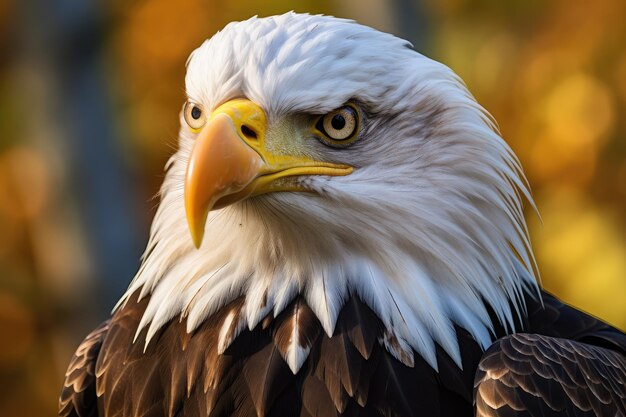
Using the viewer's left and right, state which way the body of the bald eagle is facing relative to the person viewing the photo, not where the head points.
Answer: facing the viewer and to the left of the viewer
